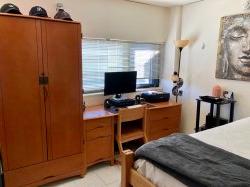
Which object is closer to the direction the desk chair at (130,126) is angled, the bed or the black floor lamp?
the black floor lamp

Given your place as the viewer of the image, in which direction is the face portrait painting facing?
facing the viewer and to the left of the viewer

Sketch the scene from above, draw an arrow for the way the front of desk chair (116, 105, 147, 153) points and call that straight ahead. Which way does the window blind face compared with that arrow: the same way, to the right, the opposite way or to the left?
the opposite way

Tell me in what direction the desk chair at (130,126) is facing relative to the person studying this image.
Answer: facing away from the viewer and to the left of the viewer

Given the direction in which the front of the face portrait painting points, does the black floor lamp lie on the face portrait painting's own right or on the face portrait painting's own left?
on the face portrait painting's own right

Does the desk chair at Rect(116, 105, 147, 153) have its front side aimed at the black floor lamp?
no

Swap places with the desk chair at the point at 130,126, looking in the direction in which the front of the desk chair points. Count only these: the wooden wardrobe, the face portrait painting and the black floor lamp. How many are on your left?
1

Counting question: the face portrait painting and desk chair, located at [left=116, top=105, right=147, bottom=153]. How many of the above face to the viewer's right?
0

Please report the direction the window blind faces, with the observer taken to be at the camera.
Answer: facing the viewer and to the right of the viewer

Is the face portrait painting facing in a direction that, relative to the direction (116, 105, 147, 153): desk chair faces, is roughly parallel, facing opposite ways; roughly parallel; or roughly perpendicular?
roughly perpendicular

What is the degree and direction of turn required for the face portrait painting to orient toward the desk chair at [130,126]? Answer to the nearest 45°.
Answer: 0° — it already faces it

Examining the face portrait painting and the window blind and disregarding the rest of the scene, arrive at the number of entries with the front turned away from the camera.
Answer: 0

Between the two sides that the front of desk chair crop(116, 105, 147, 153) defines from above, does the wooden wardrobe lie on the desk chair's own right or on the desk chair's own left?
on the desk chair's own left

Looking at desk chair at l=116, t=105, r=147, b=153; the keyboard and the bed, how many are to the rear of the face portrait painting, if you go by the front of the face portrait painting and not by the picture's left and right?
0

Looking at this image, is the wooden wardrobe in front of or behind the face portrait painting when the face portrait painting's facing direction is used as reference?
in front

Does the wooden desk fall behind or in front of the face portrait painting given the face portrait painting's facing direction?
in front
